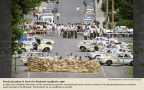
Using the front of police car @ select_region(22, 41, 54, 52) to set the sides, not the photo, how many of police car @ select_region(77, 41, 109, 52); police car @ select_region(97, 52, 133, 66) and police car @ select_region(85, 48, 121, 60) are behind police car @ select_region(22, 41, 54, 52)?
0

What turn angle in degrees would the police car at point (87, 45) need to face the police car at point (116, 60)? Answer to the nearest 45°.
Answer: approximately 135° to its left

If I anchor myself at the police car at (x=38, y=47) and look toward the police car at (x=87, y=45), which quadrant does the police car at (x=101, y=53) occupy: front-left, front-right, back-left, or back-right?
front-right

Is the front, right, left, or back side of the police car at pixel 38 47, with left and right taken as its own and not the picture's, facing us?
right

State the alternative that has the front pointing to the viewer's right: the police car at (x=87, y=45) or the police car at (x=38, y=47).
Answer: the police car at (x=38, y=47)

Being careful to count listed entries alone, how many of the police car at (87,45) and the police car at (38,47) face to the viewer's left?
1

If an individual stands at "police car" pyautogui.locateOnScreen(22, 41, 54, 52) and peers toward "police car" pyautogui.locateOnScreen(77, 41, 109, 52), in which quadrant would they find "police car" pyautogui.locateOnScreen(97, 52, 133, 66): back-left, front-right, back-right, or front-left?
front-right

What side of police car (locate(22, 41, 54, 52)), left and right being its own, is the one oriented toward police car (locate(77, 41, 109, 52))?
front

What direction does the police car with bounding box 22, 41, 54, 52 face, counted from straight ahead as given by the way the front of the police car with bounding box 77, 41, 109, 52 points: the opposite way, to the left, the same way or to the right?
the opposite way
